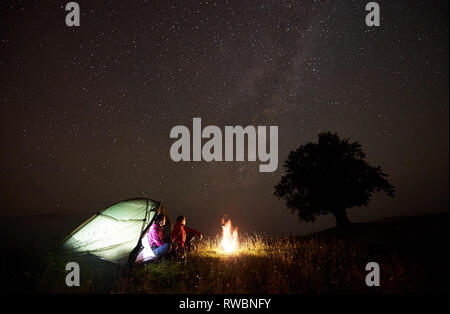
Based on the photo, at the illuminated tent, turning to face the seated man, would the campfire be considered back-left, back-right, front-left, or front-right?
front-left

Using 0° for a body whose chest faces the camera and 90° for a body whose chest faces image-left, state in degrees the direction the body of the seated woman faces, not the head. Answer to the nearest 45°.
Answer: approximately 270°

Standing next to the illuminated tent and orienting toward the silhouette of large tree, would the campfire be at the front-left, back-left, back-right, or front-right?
front-right
